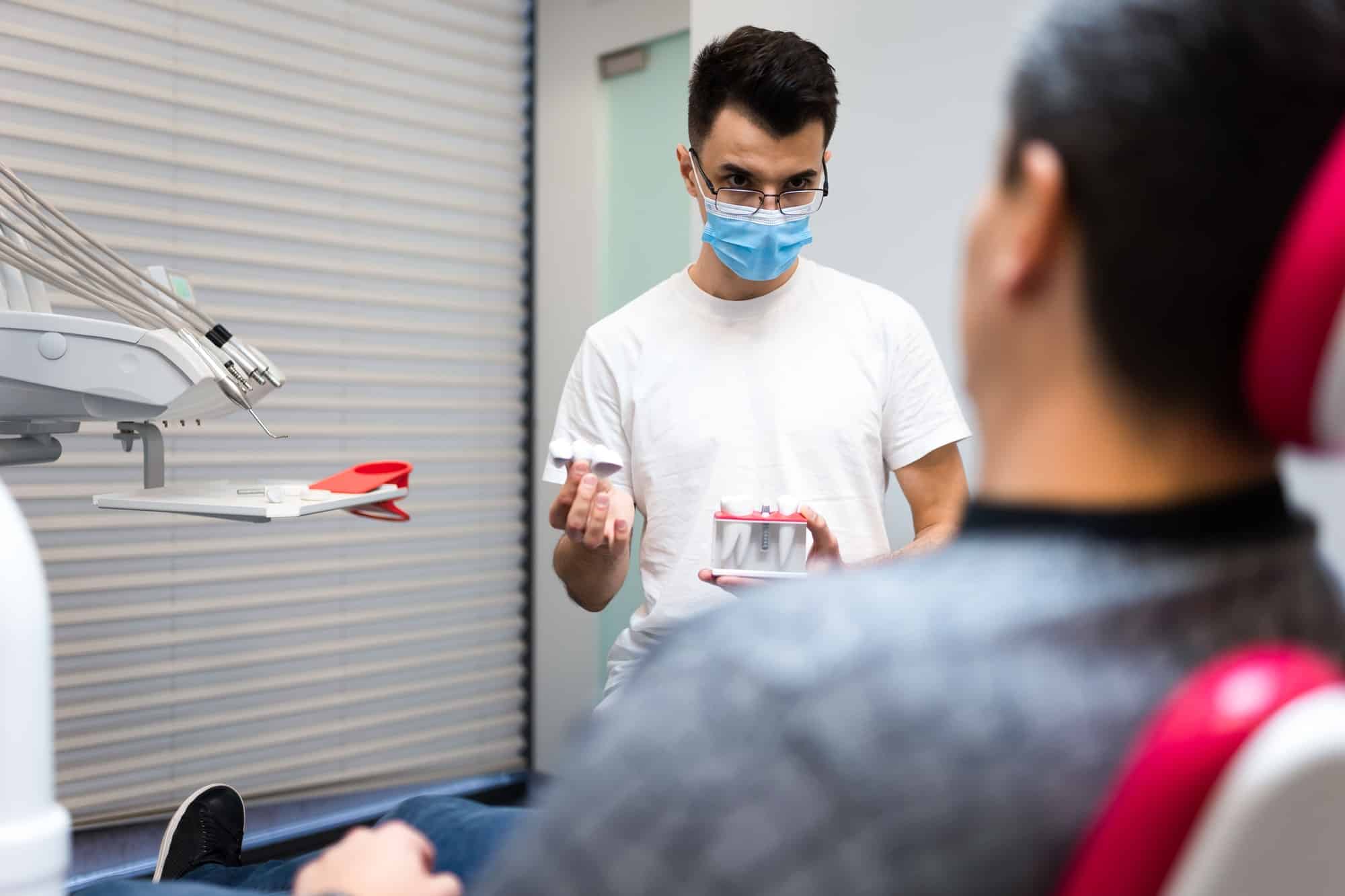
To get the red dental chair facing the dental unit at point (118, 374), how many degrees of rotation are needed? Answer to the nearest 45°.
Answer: approximately 45° to its left

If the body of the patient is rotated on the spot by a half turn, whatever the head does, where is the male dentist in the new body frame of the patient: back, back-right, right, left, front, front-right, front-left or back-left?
back-left

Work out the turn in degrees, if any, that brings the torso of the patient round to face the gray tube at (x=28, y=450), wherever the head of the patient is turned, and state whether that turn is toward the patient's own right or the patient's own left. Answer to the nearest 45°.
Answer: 0° — they already face it

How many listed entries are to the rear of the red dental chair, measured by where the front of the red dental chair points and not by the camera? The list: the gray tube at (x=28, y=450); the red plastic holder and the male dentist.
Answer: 0

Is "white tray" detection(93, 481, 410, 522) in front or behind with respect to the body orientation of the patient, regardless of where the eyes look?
in front

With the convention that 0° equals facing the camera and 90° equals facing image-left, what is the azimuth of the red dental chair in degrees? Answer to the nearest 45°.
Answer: approximately 135°

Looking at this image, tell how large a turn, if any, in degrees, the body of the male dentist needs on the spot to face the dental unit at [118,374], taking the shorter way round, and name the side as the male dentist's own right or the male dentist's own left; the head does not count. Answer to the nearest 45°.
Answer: approximately 45° to the male dentist's own right

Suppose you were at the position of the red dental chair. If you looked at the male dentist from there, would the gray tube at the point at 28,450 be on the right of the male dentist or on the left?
left

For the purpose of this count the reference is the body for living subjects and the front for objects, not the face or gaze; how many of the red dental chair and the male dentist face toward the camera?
1

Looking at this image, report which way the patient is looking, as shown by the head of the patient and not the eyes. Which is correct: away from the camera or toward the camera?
away from the camera

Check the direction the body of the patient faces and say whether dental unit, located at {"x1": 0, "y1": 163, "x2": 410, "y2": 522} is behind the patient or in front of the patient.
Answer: in front

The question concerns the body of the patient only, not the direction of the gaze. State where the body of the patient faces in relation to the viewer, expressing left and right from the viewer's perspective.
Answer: facing away from the viewer and to the left of the viewer

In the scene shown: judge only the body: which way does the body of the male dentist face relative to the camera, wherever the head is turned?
toward the camera

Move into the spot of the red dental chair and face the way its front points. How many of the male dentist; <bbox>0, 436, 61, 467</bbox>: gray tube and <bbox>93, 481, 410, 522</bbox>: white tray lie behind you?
0

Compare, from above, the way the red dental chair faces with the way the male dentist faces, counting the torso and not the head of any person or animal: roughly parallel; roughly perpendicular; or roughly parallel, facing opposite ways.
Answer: roughly parallel, facing opposite ways

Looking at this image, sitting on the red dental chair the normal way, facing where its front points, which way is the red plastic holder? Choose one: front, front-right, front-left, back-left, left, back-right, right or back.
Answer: front

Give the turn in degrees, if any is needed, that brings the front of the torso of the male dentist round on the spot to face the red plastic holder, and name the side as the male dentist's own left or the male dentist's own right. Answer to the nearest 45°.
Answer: approximately 90° to the male dentist's own right
